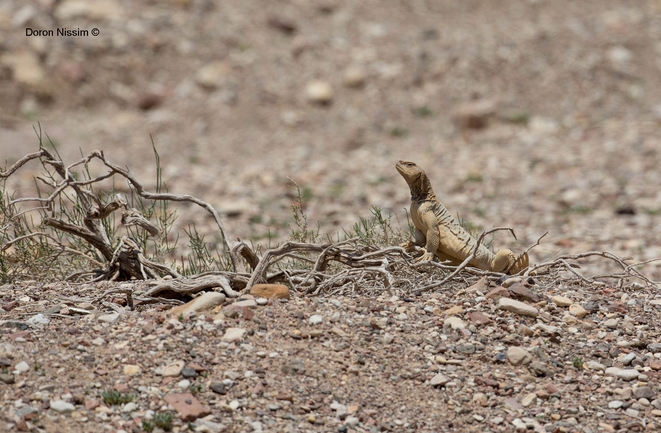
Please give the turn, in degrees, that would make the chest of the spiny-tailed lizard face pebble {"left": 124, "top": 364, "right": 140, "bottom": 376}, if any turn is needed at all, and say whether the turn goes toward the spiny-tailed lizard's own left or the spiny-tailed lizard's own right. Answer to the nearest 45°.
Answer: approximately 45° to the spiny-tailed lizard's own left

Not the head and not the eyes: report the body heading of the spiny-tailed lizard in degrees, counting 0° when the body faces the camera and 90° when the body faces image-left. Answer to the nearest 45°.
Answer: approximately 90°

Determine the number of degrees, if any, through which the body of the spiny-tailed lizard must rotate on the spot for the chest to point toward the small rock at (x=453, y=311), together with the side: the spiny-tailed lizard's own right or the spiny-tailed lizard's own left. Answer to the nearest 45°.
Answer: approximately 90° to the spiny-tailed lizard's own left

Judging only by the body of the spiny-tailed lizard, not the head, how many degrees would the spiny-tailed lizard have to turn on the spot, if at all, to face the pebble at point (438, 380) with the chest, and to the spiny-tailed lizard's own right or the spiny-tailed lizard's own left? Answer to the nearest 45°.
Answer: approximately 90° to the spiny-tailed lizard's own left

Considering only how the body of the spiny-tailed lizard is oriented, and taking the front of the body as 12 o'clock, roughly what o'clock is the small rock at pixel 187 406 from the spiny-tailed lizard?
The small rock is roughly at 10 o'clock from the spiny-tailed lizard.

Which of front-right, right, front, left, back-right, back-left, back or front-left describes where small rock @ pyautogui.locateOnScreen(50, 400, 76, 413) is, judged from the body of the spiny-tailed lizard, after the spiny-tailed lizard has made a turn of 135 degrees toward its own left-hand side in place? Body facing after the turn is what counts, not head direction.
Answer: right

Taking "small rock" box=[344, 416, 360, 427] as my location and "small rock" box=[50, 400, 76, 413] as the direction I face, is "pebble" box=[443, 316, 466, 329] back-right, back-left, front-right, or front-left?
back-right

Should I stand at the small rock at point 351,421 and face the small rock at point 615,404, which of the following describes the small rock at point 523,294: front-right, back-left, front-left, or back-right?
front-left

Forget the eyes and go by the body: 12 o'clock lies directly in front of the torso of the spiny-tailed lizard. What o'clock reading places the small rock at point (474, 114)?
The small rock is roughly at 3 o'clock from the spiny-tailed lizard.

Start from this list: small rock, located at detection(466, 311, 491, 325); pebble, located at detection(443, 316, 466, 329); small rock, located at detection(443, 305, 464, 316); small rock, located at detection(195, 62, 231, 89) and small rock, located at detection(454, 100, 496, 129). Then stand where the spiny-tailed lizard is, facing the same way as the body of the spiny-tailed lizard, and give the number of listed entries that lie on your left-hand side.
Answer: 3

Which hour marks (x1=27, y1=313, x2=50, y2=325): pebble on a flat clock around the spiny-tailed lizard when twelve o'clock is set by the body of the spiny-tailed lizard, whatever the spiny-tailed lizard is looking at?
The pebble is roughly at 11 o'clock from the spiny-tailed lizard.

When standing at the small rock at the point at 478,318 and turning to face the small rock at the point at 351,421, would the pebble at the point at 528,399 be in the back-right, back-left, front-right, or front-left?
front-left

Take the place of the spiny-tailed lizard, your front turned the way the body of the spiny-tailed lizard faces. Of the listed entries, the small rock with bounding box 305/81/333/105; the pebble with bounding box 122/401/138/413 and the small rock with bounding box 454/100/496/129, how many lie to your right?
2

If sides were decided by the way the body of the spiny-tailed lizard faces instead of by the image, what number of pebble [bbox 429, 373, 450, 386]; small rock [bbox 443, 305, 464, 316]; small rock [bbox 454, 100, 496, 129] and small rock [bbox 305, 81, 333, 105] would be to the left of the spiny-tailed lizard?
2

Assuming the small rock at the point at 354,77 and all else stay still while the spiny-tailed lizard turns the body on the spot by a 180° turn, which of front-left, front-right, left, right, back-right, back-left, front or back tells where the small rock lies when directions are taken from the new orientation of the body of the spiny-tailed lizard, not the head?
left

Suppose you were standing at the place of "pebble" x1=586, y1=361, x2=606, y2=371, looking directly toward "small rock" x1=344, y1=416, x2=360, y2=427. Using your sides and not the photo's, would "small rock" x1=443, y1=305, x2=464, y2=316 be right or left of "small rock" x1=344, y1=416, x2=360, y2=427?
right

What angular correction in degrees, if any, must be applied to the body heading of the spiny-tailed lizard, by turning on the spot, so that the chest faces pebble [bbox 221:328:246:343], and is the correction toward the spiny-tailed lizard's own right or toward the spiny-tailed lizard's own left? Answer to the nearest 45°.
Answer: approximately 45° to the spiny-tailed lizard's own left

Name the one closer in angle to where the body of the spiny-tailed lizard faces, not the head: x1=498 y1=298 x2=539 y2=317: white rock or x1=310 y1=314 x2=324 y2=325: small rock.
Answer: the small rock

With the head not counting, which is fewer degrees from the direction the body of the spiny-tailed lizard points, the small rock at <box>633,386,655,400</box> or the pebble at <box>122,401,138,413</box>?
the pebble
